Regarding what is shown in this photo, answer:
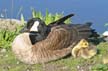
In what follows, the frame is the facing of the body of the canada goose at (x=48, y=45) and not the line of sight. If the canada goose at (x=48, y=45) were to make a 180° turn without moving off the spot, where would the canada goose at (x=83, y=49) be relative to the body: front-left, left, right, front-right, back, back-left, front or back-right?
front

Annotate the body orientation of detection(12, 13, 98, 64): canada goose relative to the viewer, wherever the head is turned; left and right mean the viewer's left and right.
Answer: facing to the left of the viewer
